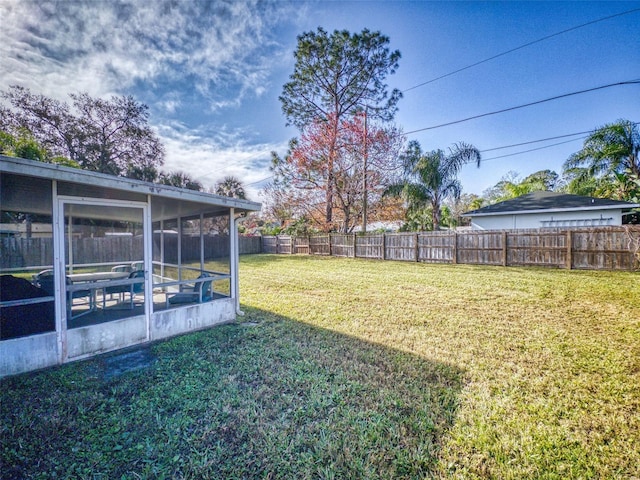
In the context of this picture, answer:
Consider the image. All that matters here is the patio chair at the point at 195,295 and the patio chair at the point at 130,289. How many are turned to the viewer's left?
2

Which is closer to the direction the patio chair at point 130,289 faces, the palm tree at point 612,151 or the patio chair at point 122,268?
the patio chair

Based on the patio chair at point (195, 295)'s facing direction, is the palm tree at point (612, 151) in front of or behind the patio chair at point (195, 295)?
behind

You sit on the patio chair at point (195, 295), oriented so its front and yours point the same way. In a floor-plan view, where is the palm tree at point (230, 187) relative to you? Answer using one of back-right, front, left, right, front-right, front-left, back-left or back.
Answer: right

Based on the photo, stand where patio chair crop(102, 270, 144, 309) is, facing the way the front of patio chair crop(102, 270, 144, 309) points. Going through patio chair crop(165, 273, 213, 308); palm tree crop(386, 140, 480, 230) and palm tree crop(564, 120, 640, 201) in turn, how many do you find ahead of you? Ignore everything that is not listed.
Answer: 0

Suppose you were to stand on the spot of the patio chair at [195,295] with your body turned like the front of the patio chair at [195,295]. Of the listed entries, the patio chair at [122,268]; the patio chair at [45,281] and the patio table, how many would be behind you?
0

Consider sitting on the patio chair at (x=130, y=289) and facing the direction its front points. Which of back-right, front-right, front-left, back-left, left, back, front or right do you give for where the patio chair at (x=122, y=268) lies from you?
right

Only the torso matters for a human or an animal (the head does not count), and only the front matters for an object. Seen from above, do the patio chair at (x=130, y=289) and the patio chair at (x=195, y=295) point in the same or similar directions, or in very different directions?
same or similar directions

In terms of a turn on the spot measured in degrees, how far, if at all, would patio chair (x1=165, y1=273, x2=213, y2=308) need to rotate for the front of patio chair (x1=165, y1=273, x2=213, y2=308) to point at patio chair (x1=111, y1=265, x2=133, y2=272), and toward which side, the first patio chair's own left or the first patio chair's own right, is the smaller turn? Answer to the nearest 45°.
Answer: approximately 45° to the first patio chair's own right

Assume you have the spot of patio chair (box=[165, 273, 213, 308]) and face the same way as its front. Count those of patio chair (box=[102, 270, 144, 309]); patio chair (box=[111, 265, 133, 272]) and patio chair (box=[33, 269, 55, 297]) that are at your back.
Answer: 0

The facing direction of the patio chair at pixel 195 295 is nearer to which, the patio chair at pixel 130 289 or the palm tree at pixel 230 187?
the patio chair

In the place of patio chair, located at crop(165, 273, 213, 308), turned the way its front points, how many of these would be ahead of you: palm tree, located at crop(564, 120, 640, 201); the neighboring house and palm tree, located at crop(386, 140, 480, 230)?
0

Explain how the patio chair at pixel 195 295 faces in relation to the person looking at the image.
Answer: facing to the left of the viewer
